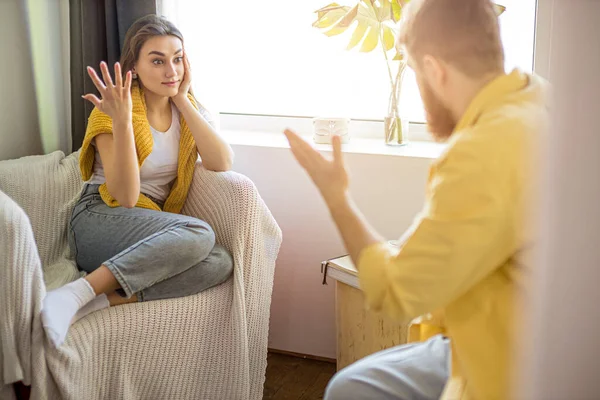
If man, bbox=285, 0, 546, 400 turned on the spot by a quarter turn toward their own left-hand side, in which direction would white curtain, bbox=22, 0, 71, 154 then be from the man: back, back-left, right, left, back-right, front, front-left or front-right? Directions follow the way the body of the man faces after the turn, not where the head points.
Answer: right

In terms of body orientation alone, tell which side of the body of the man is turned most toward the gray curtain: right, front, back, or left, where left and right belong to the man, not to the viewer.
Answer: front

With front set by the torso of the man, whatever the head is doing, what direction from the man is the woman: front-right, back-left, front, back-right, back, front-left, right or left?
front

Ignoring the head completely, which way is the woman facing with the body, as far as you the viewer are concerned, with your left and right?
facing the viewer and to the right of the viewer

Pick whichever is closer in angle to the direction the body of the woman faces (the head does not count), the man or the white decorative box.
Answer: the man

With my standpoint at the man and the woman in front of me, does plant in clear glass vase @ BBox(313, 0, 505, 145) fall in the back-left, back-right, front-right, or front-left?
front-right

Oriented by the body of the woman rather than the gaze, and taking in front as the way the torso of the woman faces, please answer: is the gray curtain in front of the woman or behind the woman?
behind

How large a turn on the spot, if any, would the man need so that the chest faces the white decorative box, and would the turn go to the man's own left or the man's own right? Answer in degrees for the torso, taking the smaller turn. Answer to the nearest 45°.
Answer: approximately 45° to the man's own right

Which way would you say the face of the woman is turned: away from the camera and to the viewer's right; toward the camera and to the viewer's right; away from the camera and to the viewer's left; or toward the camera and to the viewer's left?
toward the camera and to the viewer's right

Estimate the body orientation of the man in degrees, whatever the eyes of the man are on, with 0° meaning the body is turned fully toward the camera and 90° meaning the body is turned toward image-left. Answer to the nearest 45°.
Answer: approximately 135°

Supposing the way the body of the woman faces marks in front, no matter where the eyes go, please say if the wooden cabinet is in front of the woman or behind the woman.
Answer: in front

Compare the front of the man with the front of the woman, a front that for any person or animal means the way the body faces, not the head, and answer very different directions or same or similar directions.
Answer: very different directions

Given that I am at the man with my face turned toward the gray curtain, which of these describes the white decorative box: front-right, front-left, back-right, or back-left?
front-right

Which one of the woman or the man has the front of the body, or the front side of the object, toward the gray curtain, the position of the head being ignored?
the man
